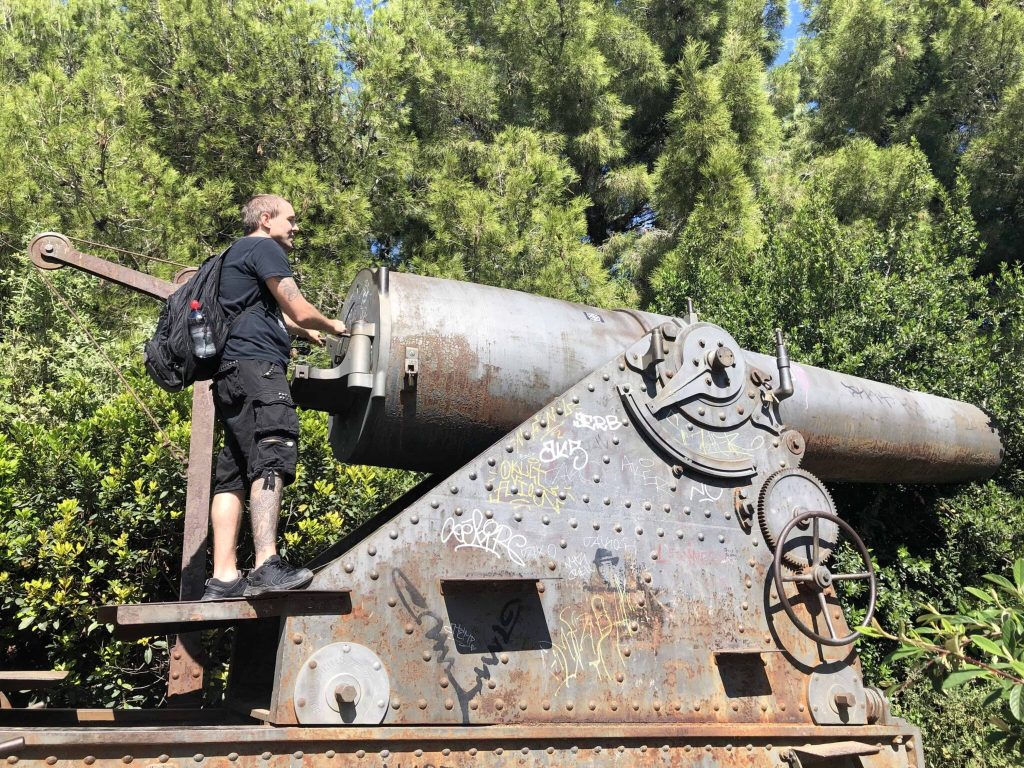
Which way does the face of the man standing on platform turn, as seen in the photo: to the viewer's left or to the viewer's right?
to the viewer's right

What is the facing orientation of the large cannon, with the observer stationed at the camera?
facing to the right of the viewer
